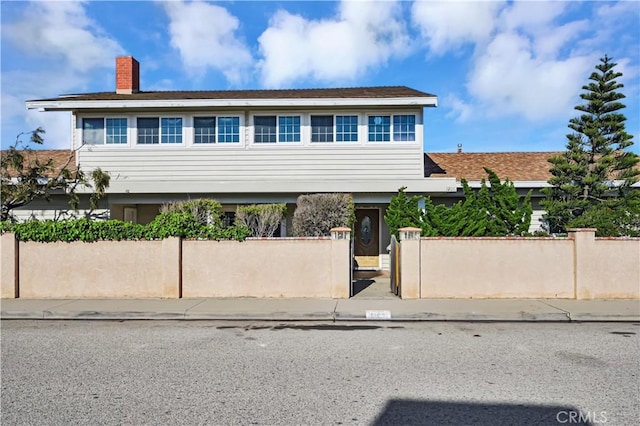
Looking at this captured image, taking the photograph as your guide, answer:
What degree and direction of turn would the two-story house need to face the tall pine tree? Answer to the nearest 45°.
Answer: approximately 90° to its left

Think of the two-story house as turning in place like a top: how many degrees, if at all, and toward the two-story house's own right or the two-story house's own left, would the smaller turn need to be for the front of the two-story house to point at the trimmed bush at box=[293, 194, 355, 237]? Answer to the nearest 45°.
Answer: approximately 45° to the two-story house's own left

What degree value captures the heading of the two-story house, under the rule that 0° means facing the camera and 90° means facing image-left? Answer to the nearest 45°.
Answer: approximately 0°

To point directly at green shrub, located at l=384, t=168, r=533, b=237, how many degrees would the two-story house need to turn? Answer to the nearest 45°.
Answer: approximately 45° to its left
